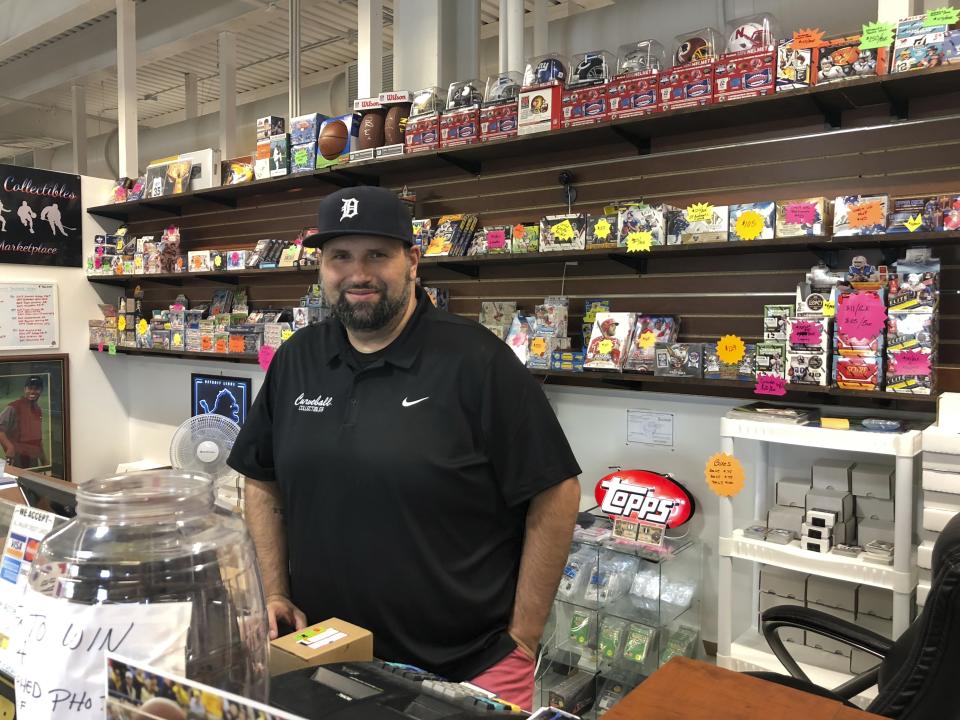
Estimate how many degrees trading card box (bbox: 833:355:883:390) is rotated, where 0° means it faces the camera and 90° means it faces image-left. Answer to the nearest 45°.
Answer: approximately 0°

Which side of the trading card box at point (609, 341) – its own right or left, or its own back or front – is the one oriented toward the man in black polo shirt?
front

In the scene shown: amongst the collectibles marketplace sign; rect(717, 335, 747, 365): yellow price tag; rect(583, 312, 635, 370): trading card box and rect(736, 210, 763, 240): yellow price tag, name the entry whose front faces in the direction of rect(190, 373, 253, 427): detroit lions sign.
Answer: the collectibles marketplace sign

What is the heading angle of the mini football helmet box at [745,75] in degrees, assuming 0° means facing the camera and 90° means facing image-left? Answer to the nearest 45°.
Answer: approximately 0°

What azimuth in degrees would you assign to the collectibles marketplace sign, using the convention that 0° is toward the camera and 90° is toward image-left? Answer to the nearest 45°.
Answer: approximately 315°

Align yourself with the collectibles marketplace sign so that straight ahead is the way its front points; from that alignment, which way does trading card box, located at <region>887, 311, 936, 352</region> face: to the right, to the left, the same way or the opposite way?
to the right
